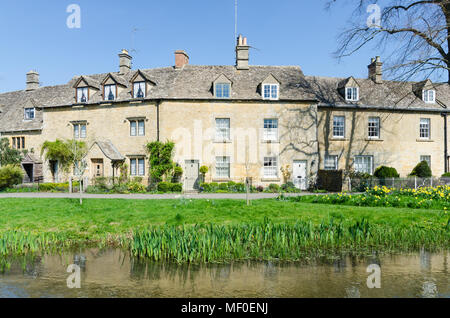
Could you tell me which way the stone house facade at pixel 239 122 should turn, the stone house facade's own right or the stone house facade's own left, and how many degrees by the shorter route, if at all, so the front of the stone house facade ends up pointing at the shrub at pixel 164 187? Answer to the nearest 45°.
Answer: approximately 45° to the stone house facade's own right

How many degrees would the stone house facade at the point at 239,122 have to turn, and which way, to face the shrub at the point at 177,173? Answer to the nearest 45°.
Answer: approximately 45° to its right

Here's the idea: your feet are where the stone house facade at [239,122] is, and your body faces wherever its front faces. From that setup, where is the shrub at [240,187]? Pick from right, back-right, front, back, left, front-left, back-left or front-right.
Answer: front

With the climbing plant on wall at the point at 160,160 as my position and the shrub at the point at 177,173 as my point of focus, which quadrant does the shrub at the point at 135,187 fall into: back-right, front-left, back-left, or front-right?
back-right

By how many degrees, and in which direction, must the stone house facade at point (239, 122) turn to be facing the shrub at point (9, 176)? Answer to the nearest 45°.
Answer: approximately 90° to its right

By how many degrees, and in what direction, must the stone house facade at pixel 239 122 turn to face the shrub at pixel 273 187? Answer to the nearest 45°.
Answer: approximately 45° to its left

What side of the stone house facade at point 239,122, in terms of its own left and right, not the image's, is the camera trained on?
front

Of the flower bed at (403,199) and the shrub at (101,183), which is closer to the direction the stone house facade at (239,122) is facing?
the flower bed
